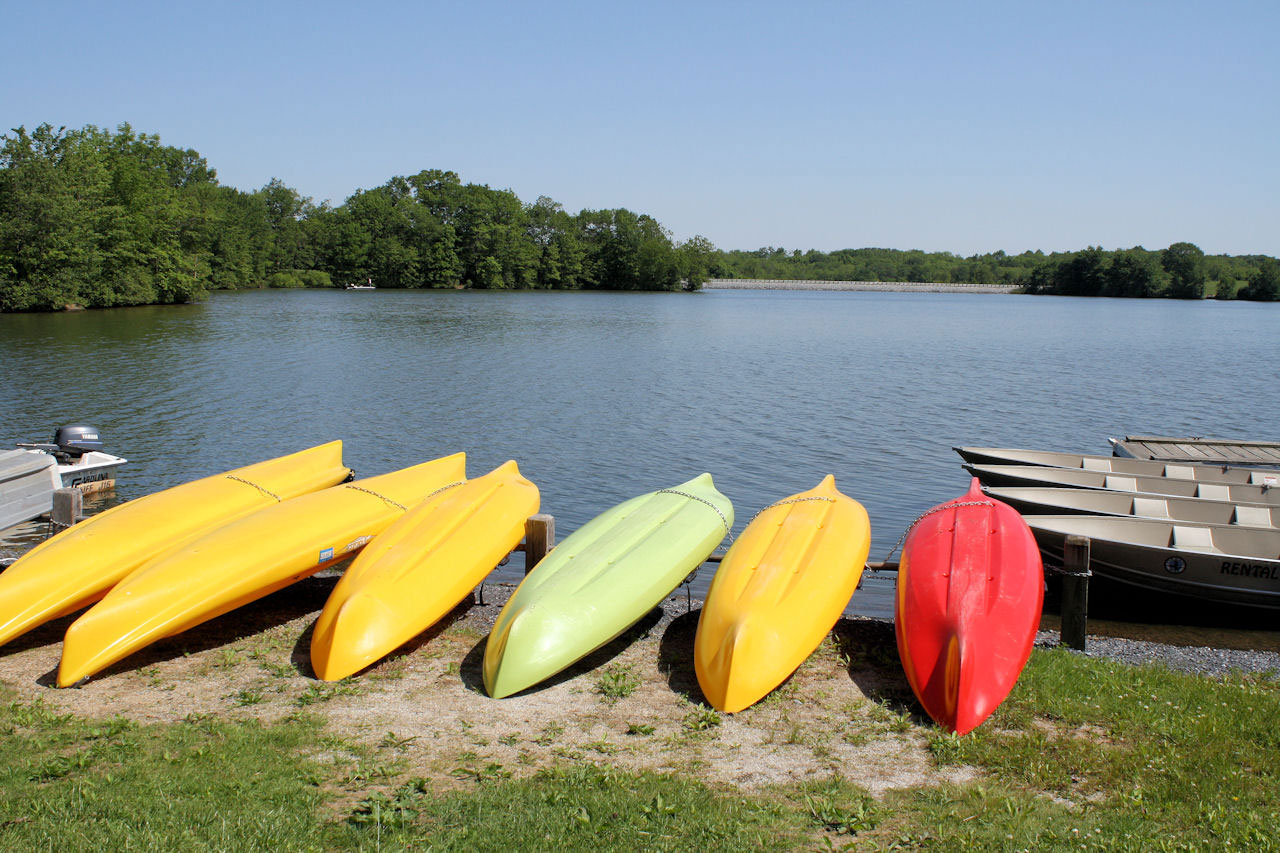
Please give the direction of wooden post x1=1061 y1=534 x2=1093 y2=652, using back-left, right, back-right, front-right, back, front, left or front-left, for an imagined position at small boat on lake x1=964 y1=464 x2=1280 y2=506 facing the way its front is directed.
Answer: left

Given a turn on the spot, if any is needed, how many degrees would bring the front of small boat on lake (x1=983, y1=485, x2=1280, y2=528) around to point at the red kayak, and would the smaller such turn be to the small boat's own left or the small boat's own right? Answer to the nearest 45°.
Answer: approximately 90° to the small boat's own left

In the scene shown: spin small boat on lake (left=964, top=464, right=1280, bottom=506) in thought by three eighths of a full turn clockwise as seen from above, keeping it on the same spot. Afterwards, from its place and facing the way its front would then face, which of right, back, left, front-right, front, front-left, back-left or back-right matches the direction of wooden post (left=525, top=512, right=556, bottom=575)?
back

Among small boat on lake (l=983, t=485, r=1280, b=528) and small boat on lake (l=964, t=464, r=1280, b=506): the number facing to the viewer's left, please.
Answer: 2

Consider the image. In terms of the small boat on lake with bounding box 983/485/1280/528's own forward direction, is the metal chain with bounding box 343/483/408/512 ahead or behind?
ahead

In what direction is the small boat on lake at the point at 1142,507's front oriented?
to the viewer's left

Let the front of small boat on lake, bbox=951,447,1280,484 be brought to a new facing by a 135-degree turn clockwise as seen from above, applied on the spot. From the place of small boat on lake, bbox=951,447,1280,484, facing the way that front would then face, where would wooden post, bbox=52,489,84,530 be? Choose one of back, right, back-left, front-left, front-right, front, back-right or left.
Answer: back

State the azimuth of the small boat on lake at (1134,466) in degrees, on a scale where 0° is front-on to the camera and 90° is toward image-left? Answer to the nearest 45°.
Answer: approximately 90°

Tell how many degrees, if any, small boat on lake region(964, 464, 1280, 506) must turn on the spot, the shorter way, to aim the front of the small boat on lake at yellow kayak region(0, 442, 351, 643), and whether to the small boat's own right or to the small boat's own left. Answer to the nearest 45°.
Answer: approximately 45° to the small boat's own left

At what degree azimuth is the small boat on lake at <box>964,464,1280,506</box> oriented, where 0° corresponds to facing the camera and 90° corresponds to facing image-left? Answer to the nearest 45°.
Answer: approximately 90°

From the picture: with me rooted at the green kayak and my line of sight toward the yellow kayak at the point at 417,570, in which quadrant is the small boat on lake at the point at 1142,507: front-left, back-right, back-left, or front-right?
back-right

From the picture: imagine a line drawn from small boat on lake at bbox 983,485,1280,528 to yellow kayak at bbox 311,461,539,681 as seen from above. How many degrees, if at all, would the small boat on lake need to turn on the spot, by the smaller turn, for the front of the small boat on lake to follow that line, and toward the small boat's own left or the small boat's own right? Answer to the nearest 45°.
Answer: approximately 45° to the small boat's own left
